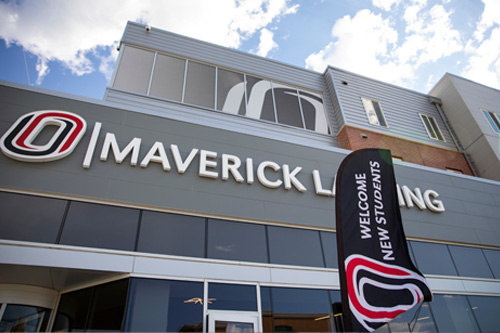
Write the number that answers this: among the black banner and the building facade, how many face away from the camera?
0

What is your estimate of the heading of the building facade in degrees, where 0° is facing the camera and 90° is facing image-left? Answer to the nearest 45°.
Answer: approximately 315°

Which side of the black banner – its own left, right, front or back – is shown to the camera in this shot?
front
